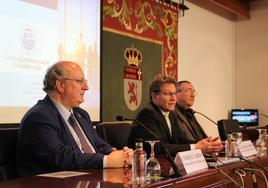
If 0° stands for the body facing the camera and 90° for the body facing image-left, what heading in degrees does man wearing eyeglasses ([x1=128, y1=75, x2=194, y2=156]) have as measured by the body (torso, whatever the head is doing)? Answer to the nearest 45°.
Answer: approximately 315°

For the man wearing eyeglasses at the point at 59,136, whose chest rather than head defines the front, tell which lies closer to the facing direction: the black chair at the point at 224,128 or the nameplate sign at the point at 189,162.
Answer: the nameplate sign

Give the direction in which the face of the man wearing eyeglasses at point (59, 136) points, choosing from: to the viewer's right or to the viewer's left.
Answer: to the viewer's right

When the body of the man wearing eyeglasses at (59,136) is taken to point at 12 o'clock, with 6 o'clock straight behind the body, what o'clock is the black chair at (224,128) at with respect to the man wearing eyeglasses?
The black chair is roughly at 9 o'clock from the man wearing eyeglasses.

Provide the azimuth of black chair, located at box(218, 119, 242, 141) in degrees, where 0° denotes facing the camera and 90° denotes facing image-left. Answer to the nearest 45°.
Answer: approximately 315°

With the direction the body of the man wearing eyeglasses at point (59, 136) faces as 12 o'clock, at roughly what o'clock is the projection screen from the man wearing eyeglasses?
The projection screen is roughly at 7 o'clock from the man wearing eyeglasses.

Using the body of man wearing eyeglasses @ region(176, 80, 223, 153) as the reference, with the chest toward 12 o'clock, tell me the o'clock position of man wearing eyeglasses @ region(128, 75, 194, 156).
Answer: man wearing eyeglasses @ region(128, 75, 194, 156) is roughly at 2 o'clock from man wearing eyeglasses @ region(176, 80, 223, 153).
